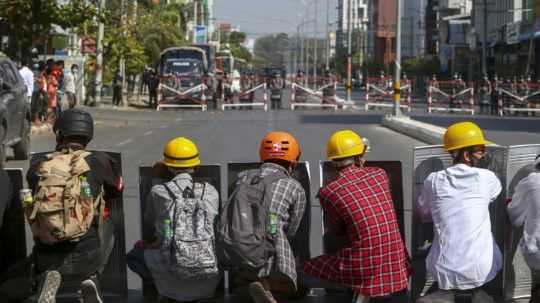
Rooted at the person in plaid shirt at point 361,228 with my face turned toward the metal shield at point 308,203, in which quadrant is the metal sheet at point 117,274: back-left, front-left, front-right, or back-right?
front-left

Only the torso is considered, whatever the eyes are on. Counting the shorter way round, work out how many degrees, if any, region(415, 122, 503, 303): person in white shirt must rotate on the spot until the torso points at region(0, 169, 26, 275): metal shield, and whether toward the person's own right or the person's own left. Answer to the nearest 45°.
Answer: approximately 90° to the person's own left

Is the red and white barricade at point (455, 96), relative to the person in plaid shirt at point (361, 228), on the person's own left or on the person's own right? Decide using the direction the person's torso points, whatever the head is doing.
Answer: on the person's own right

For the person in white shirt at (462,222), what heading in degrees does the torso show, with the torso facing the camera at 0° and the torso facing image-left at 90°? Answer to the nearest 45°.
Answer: approximately 180°

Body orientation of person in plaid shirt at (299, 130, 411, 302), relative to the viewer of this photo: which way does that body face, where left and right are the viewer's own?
facing away from the viewer and to the left of the viewer

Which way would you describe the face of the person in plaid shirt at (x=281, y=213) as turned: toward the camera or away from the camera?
away from the camera
